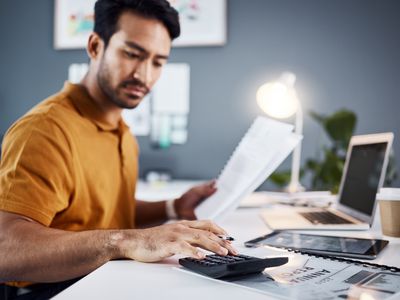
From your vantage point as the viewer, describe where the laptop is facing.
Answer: facing to the left of the viewer

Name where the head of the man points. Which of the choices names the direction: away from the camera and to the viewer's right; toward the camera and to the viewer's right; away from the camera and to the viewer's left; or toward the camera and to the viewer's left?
toward the camera and to the viewer's right

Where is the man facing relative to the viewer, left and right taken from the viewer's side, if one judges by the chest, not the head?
facing the viewer and to the right of the viewer

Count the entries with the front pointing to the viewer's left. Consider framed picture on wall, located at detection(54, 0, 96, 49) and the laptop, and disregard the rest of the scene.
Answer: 1

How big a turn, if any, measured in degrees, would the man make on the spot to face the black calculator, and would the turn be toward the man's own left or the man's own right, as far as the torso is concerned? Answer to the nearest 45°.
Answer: approximately 45° to the man's own right

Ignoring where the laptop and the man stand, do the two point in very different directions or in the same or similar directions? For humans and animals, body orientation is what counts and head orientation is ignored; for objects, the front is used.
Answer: very different directions

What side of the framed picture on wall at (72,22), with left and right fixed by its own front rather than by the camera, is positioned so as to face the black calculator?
front

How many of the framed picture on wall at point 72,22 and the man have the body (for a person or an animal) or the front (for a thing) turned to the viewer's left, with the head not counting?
0

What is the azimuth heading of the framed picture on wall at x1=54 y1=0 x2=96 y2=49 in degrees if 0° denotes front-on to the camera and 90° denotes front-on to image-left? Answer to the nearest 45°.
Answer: approximately 0°

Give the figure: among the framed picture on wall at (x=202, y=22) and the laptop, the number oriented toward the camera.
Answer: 1
